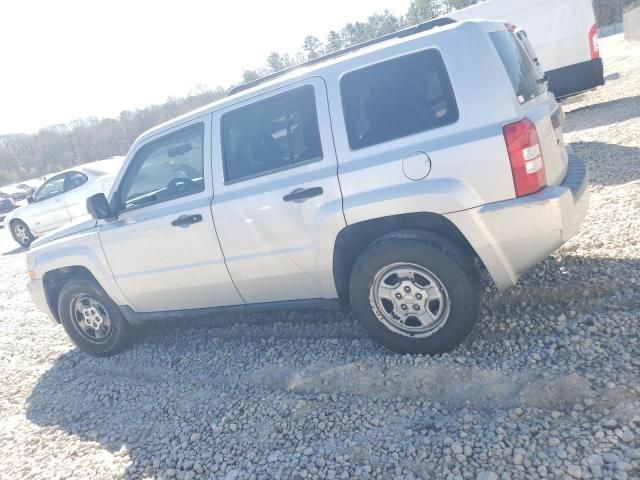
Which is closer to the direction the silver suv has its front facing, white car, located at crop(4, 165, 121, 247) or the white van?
the white car

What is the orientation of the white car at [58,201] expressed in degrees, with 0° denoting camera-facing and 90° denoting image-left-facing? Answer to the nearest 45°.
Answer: approximately 90°

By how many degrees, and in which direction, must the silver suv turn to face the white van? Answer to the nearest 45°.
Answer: approximately 90° to its right

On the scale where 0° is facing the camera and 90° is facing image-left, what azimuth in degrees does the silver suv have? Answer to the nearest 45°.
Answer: approximately 135°

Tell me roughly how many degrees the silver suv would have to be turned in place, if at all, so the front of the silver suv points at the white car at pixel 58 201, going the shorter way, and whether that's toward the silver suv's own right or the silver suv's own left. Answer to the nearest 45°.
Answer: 0° — it already faces it

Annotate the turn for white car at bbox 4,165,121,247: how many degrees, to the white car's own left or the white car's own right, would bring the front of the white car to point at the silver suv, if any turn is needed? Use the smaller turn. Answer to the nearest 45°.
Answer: approximately 90° to the white car's own left
